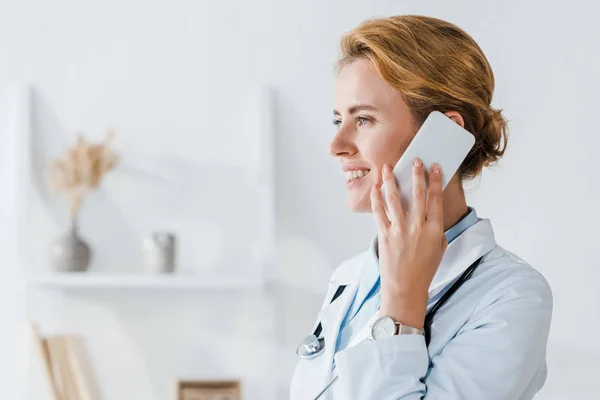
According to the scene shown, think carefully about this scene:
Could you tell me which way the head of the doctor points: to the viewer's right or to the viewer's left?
to the viewer's left

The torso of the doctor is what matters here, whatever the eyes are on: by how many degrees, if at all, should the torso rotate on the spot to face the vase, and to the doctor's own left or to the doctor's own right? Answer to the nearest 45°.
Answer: approximately 90° to the doctor's own right

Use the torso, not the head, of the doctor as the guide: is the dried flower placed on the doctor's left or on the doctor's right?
on the doctor's right

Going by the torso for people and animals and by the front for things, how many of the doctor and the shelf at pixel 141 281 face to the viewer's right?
0

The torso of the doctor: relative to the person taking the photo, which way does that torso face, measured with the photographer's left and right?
facing the viewer and to the left of the viewer

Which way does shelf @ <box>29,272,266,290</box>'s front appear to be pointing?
toward the camera

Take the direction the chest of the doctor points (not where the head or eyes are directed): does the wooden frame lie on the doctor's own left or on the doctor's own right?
on the doctor's own right
